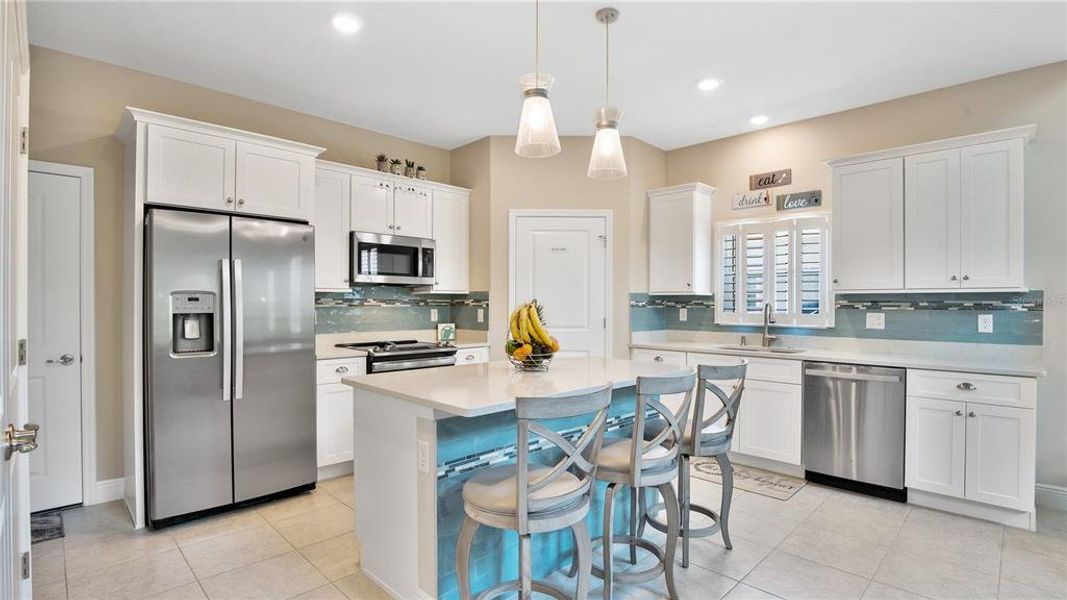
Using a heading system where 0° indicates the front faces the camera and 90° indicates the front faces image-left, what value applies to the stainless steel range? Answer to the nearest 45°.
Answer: approximately 315°

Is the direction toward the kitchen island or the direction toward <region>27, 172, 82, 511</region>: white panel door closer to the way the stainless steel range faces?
the kitchen island

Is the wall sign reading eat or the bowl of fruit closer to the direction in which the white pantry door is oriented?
the bowl of fruit

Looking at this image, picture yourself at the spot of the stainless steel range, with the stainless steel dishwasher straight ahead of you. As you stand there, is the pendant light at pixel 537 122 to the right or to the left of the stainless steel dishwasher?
right

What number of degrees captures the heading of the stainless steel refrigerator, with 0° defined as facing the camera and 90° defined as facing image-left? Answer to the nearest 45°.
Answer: approximately 315°

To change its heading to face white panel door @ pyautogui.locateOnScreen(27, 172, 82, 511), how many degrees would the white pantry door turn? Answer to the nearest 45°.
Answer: approximately 45° to its right

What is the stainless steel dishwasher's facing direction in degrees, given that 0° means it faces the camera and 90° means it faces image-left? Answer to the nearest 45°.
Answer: approximately 45°
